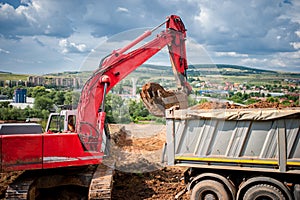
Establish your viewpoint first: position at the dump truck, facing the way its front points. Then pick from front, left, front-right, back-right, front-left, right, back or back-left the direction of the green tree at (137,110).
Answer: back-left

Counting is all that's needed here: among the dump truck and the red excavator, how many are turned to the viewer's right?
2

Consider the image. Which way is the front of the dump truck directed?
to the viewer's right

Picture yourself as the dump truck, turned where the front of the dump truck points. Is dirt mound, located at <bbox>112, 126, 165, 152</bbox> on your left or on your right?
on your left

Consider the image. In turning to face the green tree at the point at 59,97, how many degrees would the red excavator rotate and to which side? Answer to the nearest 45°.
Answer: approximately 90° to its left

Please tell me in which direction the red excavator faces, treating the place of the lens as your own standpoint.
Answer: facing to the right of the viewer

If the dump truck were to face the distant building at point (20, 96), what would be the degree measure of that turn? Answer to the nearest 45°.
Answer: approximately 135° to its left
